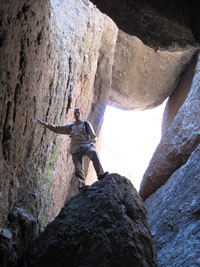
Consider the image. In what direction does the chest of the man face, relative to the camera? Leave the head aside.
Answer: toward the camera
